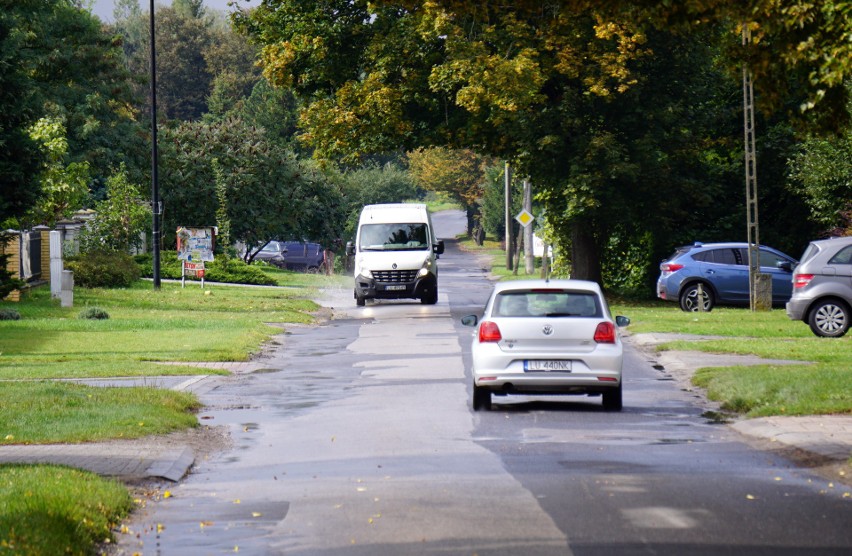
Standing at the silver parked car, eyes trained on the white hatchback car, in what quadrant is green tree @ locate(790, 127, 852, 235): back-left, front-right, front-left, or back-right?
back-right

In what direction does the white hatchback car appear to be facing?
away from the camera

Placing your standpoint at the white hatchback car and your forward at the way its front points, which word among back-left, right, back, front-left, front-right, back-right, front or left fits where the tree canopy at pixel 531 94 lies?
front

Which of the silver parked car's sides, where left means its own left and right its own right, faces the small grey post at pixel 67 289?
back

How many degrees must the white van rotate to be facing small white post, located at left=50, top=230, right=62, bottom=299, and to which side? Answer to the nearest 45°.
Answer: approximately 90° to its right

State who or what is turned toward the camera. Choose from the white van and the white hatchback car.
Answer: the white van

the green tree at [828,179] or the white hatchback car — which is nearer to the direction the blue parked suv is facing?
the green tree

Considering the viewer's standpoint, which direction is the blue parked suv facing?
facing to the right of the viewer

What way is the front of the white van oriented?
toward the camera

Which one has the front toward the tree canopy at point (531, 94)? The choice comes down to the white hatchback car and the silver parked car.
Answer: the white hatchback car

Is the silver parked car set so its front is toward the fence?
no

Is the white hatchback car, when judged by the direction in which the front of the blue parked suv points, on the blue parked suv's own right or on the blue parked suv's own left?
on the blue parked suv's own right
